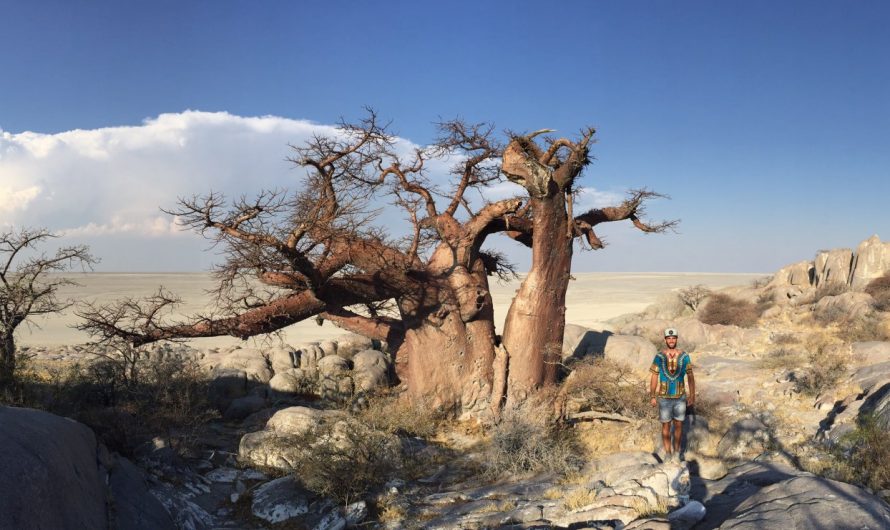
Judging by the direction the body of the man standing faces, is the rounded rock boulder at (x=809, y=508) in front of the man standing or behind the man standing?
in front

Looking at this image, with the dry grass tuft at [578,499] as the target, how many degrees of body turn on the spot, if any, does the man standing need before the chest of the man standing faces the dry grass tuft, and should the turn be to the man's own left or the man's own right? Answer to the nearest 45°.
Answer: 0° — they already face it

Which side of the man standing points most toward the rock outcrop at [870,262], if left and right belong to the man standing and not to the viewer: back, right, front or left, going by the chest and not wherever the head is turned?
back

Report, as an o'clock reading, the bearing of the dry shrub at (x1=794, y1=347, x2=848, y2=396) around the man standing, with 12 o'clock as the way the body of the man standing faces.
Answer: The dry shrub is roughly at 7 o'clock from the man standing.

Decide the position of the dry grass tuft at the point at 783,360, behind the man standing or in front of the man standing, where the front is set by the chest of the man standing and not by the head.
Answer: behind

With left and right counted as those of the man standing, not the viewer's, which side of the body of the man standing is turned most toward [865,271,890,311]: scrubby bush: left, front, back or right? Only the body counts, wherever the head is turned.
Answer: back

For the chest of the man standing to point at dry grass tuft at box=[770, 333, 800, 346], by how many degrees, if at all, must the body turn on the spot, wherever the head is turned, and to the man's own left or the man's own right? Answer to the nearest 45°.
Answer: approximately 180°

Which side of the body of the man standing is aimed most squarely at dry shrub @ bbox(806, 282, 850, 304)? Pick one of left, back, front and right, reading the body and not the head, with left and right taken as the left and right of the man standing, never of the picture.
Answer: back

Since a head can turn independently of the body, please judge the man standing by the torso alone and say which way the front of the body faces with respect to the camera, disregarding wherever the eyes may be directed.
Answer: toward the camera

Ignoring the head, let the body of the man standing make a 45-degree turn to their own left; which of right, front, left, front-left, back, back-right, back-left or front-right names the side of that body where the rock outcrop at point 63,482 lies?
right

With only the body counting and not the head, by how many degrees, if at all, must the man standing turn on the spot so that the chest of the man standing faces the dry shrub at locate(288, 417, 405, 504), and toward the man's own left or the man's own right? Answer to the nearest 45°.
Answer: approximately 45° to the man's own right

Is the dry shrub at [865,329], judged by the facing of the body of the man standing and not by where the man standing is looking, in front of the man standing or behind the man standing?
behind
